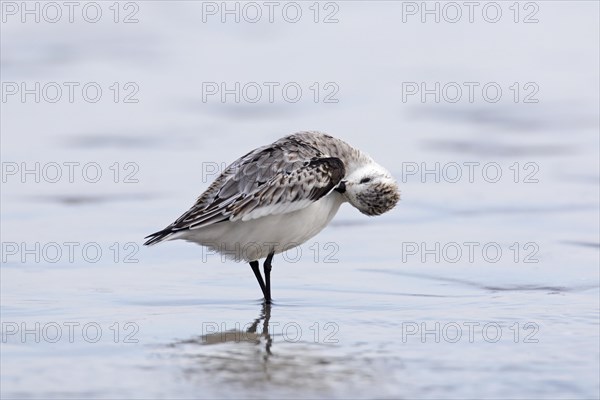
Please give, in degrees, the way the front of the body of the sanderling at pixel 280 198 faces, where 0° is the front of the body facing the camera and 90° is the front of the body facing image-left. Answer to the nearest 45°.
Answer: approximately 270°
